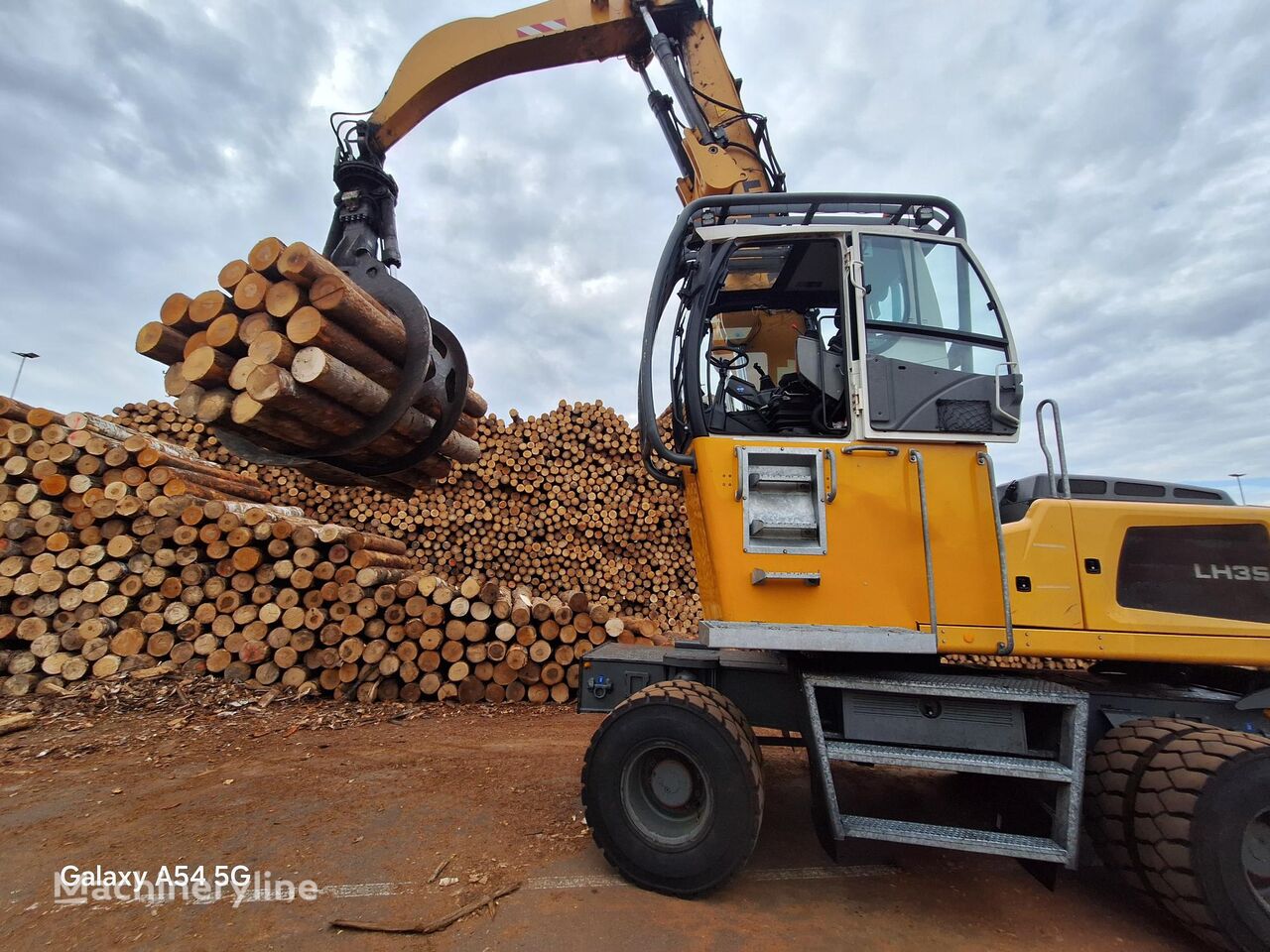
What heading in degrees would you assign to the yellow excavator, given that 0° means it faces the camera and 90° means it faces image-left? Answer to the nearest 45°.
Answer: approximately 90°
